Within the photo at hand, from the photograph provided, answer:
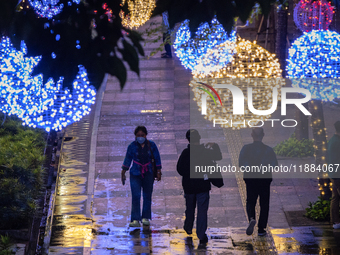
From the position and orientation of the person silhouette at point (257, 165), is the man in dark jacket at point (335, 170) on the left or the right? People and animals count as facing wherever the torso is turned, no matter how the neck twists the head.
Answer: on its right

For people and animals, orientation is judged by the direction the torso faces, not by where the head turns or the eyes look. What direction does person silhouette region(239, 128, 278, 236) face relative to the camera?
away from the camera

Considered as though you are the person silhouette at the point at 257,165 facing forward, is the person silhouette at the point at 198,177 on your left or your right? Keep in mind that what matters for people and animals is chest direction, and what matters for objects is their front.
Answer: on your left

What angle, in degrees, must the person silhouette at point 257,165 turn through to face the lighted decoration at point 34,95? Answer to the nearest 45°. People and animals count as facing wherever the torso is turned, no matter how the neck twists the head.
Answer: approximately 90° to its left
